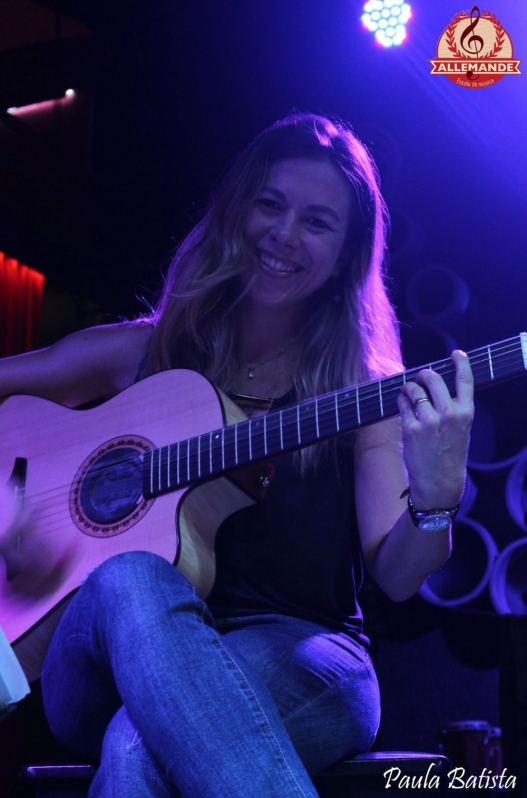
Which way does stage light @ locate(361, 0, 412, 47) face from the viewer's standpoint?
toward the camera

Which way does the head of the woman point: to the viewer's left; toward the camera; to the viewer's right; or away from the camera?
toward the camera
